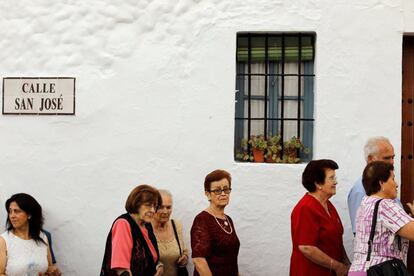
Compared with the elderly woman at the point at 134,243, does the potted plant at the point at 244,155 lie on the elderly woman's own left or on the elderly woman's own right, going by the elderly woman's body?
on the elderly woman's own left

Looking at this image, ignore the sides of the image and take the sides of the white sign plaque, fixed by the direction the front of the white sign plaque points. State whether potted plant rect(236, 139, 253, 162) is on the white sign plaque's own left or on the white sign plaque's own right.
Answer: on the white sign plaque's own left

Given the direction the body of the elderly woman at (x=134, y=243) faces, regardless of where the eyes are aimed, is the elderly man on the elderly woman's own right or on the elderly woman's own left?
on the elderly woman's own left

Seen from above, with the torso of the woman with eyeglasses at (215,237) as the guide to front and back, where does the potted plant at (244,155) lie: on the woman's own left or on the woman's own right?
on the woman's own left

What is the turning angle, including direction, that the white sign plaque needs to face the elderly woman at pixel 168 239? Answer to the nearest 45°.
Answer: approximately 45° to its left

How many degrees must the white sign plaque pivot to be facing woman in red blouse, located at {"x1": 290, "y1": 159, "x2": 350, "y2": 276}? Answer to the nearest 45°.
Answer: approximately 45° to its left
